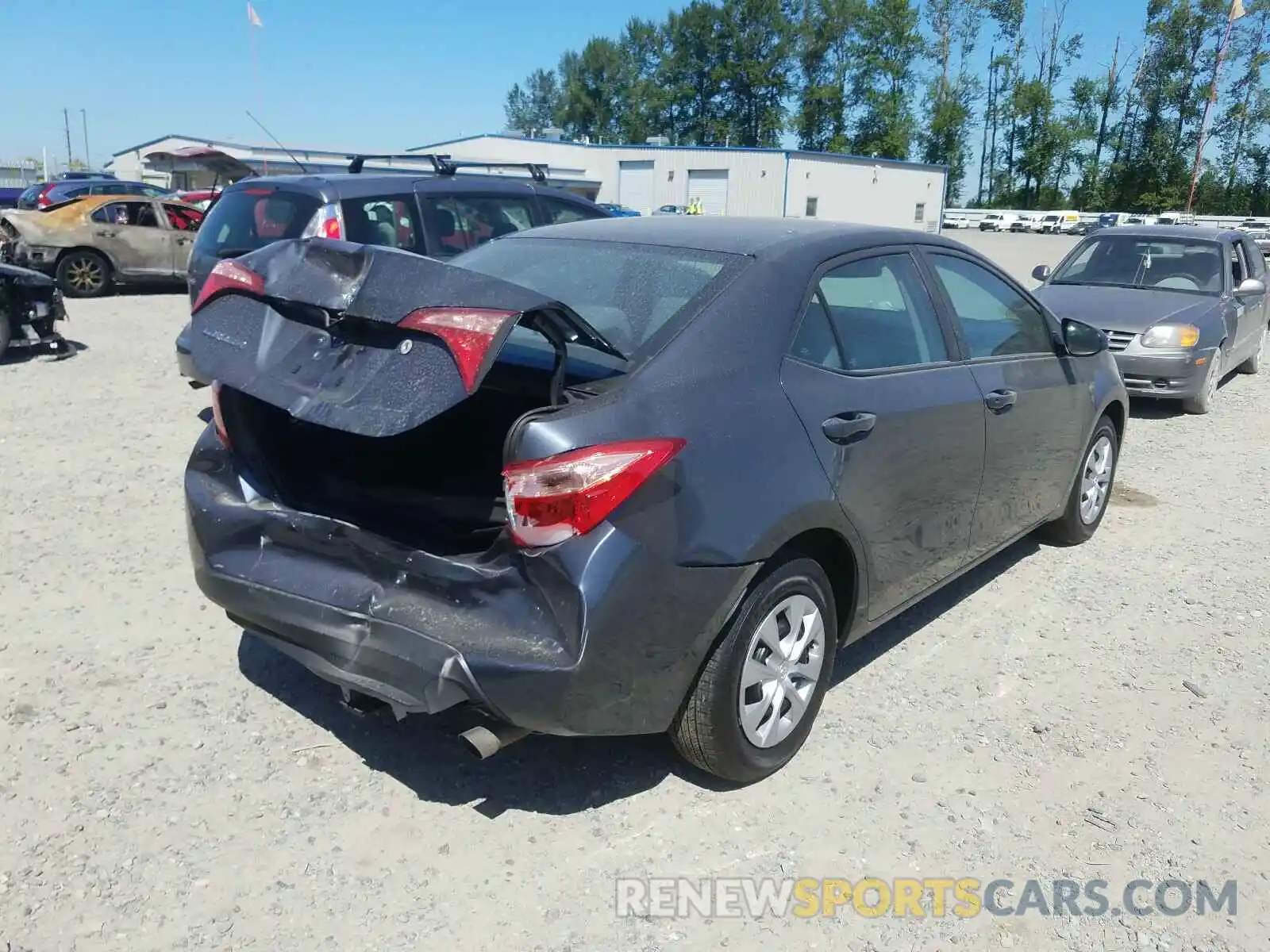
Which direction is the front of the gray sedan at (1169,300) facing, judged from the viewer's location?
facing the viewer and to the left of the viewer

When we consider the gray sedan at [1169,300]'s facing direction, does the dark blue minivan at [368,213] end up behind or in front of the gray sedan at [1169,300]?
in front

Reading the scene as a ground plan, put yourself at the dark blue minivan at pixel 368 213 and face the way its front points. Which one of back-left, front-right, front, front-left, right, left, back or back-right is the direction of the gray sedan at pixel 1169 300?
front-right

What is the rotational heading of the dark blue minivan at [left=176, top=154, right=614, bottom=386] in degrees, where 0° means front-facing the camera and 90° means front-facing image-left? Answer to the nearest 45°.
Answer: approximately 225°
